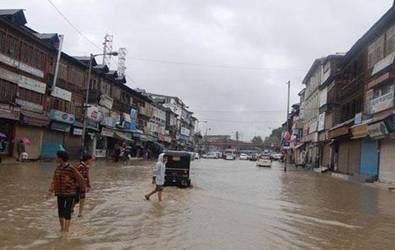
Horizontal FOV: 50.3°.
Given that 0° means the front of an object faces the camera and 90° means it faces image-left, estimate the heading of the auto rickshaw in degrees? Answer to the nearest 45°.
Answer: approximately 180°

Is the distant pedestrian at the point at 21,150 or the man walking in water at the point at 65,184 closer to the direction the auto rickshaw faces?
the distant pedestrian

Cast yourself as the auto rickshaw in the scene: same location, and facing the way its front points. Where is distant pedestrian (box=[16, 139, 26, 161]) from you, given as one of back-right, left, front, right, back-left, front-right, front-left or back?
front-left

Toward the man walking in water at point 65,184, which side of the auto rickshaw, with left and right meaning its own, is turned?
back

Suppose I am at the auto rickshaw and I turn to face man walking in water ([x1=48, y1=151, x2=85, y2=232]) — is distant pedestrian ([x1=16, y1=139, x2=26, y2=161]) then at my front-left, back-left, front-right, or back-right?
back-right
